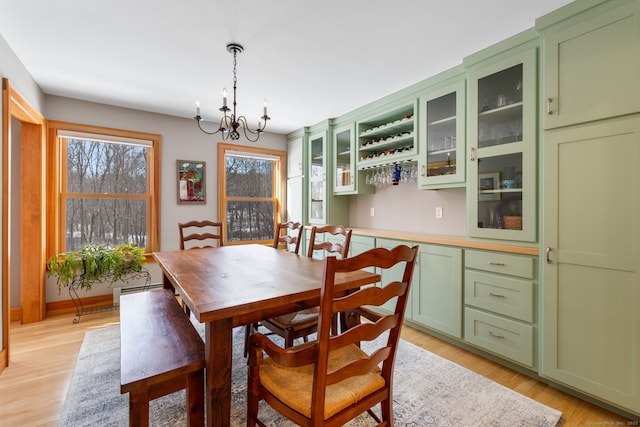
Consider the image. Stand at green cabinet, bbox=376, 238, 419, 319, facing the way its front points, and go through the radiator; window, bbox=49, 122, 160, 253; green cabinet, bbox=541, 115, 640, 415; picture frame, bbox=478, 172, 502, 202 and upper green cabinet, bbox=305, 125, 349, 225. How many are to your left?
2

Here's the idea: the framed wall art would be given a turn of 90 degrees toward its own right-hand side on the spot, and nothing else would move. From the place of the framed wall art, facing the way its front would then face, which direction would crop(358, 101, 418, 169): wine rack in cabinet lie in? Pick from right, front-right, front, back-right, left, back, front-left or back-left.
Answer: back-left

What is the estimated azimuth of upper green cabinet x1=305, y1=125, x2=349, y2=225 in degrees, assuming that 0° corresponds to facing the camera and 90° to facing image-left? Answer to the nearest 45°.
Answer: approximately 45°

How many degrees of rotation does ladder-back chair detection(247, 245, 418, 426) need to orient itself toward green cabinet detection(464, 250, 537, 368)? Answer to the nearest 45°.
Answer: approximately 90° to its right

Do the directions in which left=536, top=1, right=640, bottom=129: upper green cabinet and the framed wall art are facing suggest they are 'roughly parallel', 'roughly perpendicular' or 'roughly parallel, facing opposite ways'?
roughly perpendicular

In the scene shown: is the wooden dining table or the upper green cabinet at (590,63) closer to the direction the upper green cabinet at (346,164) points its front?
the wooden dining table

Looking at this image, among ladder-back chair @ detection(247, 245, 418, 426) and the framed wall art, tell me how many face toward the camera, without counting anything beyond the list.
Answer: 1

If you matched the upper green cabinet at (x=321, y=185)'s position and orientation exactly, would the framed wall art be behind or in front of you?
in front

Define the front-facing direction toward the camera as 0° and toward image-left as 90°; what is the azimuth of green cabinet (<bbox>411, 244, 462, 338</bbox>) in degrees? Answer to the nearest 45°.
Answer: approximately 45°

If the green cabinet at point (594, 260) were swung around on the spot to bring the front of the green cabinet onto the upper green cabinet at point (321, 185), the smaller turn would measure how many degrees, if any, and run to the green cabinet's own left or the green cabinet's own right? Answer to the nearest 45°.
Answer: approximately 45° to the green cabinet's own right

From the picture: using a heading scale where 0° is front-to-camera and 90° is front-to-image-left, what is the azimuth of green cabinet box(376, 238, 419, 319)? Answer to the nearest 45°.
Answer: approximately 45°

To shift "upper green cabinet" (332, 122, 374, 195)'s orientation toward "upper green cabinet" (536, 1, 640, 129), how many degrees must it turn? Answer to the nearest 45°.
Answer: approximately 90° to its left
